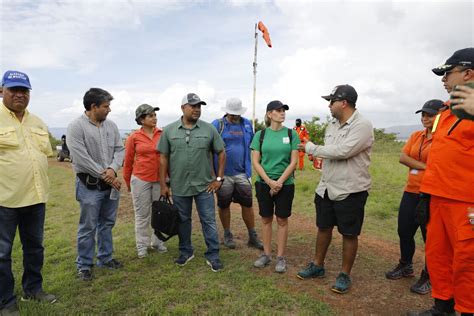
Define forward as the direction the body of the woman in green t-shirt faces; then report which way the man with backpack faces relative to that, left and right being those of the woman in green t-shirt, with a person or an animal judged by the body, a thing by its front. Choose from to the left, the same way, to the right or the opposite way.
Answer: the same way

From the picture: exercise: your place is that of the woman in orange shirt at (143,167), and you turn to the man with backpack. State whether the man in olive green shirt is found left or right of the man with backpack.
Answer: right

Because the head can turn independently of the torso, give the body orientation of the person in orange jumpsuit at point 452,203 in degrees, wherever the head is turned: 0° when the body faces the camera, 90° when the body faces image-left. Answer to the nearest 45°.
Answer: approximately 45°

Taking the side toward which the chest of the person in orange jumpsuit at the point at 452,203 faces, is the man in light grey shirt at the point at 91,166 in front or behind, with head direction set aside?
in front

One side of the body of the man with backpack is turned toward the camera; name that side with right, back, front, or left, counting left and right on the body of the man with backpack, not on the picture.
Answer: front

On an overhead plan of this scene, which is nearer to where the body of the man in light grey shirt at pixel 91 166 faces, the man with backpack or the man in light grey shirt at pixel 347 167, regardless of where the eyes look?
the man in light grey shirt

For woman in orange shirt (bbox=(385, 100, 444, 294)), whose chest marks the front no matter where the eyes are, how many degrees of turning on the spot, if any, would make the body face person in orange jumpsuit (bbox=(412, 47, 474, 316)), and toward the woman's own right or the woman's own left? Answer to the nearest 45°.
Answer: approximately 45° to the woman's own left

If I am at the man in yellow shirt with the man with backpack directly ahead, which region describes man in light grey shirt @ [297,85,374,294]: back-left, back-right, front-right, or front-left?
front-right

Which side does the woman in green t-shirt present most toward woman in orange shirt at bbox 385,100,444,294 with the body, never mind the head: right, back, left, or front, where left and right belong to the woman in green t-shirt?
left

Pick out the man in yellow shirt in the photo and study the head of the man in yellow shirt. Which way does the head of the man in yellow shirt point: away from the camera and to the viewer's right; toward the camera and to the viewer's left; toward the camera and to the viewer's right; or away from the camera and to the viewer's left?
toward the camera and to the viewer's right

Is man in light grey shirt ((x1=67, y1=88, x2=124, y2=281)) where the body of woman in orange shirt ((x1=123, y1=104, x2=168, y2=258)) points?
no

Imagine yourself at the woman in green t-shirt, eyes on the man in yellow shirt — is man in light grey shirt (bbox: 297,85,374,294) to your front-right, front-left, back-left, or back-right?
back-left

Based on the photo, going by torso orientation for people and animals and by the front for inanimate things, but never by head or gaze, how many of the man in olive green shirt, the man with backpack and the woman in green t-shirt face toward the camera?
3

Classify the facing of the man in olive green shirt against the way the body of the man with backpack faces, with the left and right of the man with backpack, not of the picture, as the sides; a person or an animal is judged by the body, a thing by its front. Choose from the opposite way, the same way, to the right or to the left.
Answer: the same way

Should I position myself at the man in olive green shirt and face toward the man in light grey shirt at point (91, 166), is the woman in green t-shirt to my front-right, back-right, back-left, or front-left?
back-left

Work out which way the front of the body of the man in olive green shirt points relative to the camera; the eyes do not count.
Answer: toward the camera

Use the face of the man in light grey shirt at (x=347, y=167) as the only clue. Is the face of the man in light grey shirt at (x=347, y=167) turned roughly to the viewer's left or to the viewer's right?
to the viewer's left

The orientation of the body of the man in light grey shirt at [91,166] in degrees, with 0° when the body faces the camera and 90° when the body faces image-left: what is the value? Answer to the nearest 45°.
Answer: approximately 315°

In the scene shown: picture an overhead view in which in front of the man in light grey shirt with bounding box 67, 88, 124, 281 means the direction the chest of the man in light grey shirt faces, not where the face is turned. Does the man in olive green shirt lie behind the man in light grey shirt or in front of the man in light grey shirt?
in front

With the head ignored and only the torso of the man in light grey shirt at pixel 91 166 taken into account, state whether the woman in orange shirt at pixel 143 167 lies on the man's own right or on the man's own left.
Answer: on the man's own left
